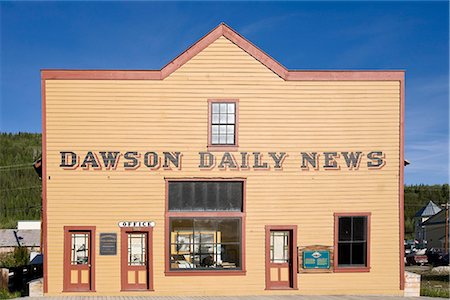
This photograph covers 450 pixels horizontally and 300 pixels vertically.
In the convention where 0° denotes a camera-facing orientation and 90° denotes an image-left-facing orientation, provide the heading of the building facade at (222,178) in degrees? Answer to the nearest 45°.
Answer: approximately 0°

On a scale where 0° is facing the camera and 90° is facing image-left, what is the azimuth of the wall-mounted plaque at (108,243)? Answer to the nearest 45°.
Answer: approximately 0°
